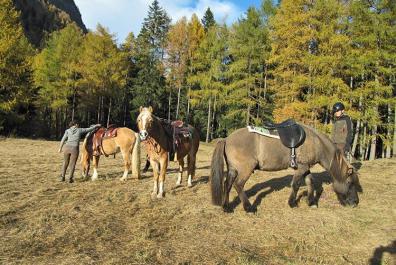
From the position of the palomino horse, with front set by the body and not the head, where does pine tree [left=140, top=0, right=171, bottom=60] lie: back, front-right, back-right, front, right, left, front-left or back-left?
right

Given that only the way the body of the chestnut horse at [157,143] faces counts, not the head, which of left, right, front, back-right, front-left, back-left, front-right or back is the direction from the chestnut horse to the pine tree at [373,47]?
back

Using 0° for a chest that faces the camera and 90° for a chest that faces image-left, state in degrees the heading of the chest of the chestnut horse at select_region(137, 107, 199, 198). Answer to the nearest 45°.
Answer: approximately 45°

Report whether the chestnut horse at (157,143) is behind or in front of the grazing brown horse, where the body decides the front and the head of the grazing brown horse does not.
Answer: behind

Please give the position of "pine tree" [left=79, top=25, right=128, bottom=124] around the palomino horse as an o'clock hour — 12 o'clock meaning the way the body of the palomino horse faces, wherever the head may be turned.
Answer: The pine tree is roughly at 3 o'clock from the palomino horse.

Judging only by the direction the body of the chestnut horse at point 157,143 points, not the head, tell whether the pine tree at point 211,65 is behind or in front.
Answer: behind

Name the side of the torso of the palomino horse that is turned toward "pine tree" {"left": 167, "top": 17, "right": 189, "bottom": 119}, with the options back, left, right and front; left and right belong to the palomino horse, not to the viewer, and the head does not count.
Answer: right

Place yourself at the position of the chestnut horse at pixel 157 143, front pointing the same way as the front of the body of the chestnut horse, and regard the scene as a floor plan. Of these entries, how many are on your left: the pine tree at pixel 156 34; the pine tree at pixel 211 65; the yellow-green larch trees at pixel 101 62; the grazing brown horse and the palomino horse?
1

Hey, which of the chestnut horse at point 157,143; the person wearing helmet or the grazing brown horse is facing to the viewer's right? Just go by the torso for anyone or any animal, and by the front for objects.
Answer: the grazing brown horse

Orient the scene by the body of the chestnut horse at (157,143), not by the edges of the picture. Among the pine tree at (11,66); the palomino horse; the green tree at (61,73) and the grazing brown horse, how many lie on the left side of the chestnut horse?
1

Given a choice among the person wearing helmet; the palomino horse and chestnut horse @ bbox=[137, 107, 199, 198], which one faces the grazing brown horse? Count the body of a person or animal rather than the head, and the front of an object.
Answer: the person wearing helmet

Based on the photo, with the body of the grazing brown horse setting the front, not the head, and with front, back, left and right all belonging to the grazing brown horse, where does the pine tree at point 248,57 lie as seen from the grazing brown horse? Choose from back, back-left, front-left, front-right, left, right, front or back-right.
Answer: left

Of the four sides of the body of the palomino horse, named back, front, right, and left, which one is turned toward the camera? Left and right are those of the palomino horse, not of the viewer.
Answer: left

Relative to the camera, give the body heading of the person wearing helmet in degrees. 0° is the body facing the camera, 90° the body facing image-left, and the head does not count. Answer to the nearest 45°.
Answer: approximately 45°

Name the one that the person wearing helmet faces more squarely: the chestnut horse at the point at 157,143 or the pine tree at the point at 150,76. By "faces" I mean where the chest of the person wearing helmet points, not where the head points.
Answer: the chestnut horse

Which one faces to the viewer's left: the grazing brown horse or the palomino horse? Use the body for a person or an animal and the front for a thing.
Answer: the palomino horse

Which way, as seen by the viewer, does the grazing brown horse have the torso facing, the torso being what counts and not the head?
to the viewer's right

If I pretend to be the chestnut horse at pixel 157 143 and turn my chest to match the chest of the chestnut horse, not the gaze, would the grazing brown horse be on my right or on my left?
on my left
